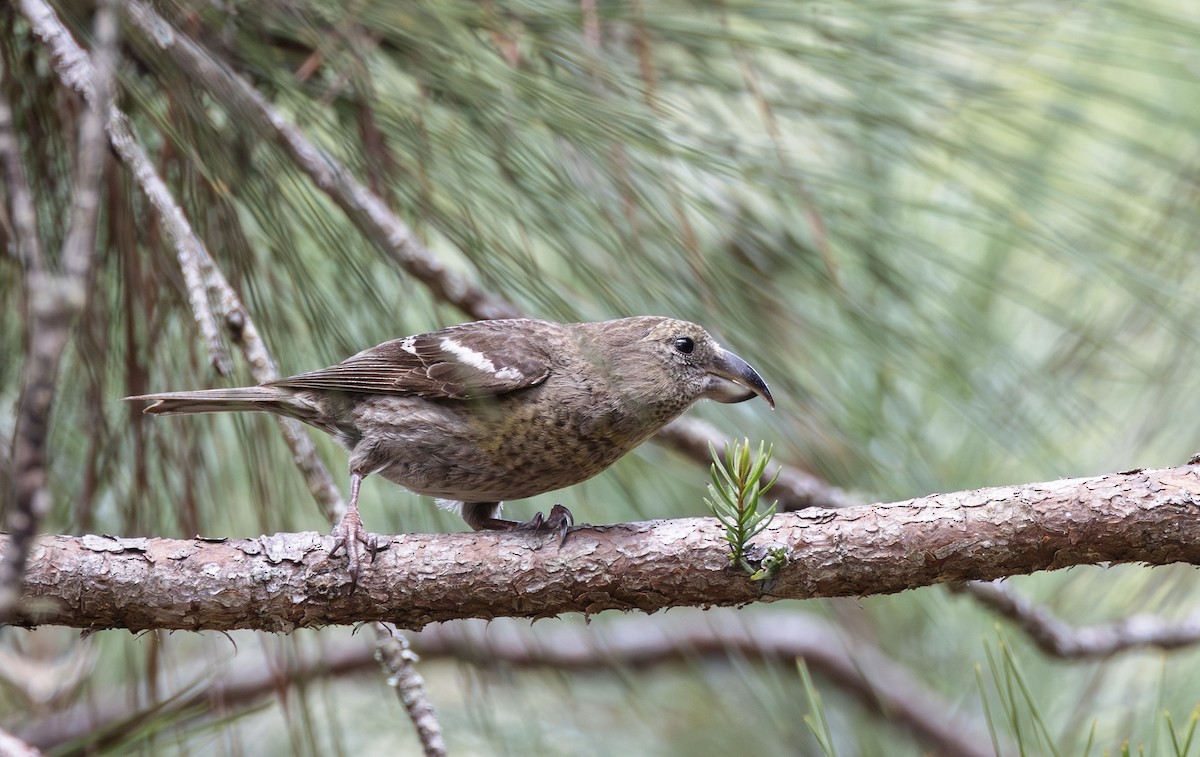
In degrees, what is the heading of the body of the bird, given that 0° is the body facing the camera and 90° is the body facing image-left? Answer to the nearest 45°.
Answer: approximately 270°

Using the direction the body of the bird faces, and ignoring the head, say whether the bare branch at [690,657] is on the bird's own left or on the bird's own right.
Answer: on the bird's own left

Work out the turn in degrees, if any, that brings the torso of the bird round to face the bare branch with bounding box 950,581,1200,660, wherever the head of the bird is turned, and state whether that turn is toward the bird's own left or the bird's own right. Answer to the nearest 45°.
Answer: approximately 45° to the bird's own left
